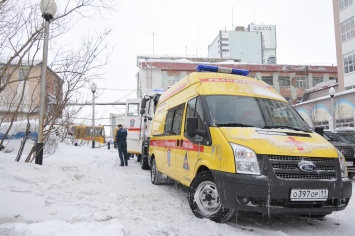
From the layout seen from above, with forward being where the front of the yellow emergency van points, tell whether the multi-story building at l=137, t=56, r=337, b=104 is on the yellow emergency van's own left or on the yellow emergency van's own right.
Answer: on the yellow emergency van's own left

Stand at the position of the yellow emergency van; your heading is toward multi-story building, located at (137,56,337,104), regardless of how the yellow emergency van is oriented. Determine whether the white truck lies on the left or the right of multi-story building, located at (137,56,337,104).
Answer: left

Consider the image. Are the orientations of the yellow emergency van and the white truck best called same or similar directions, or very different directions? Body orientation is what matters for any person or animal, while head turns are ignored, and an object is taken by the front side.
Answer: same or similar directions

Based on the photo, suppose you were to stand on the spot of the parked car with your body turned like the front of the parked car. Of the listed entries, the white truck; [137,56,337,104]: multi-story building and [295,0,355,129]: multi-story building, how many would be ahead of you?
0

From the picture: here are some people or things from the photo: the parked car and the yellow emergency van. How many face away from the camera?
0

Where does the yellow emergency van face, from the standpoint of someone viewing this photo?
facing the viewer and to the right of the viewer

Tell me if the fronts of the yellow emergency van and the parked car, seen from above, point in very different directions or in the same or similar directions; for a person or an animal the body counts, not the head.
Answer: same or similar directions

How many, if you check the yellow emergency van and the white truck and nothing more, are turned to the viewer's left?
0

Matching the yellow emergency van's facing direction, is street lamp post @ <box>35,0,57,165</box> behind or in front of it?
behind

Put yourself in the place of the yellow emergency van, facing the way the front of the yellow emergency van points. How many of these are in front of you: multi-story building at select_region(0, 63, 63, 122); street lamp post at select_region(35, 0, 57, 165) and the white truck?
0

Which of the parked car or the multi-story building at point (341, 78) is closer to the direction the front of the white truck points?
the parked car

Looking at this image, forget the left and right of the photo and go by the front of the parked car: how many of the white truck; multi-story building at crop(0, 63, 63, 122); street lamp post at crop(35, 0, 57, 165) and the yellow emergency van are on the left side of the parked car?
0

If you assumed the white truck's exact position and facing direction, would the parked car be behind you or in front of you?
in front

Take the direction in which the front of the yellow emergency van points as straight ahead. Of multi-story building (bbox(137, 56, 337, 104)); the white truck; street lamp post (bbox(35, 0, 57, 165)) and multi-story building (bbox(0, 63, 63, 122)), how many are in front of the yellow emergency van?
0

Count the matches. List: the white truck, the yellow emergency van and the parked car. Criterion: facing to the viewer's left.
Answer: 0

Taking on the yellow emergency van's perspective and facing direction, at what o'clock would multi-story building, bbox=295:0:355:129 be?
The multi-story building is roughly at 8 o'clock from the yellow emergency van.

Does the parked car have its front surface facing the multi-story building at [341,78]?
no

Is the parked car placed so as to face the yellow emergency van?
no

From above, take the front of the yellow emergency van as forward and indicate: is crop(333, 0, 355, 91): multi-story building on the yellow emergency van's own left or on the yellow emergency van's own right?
on the yellow emergency van's own left
